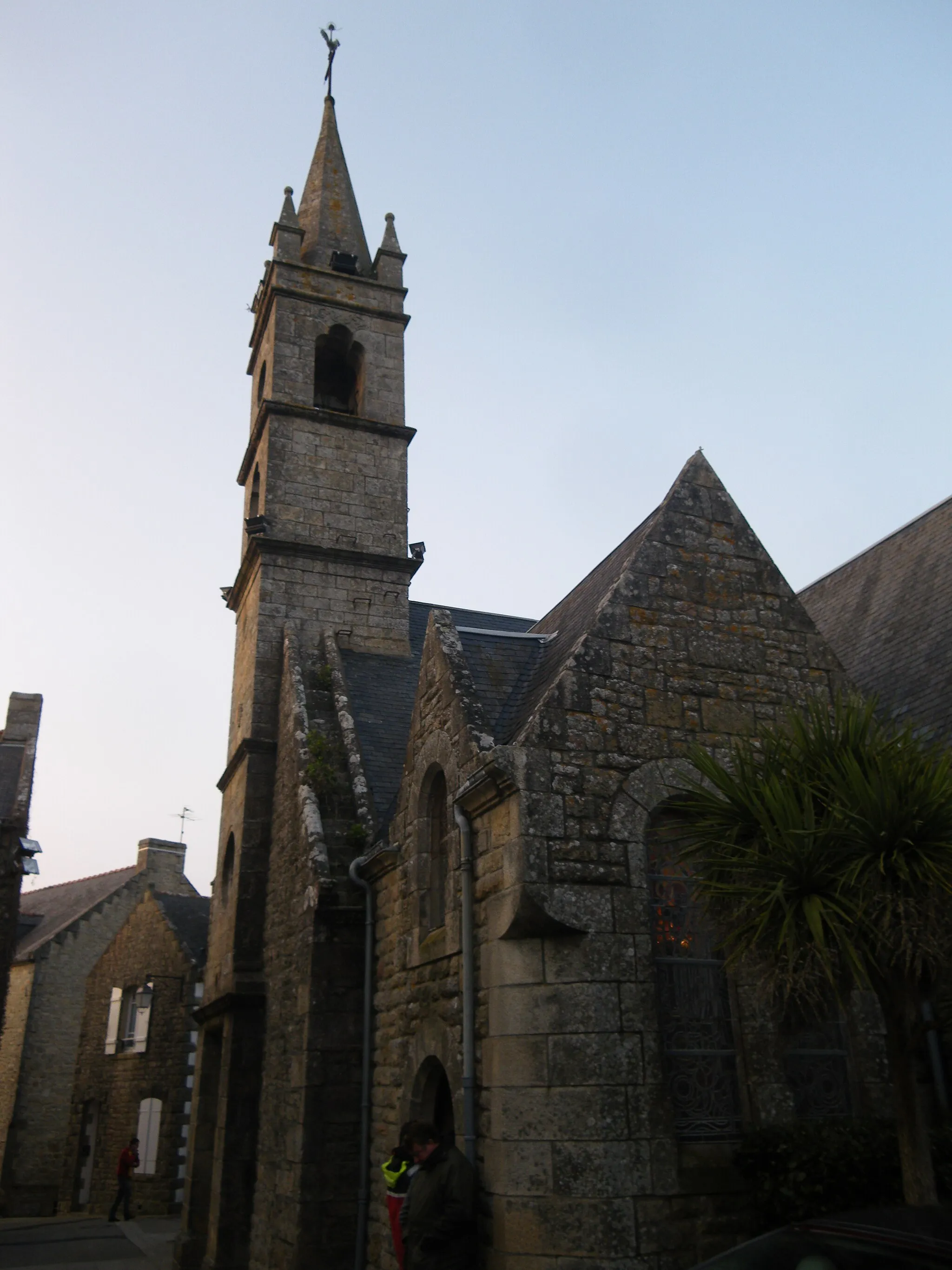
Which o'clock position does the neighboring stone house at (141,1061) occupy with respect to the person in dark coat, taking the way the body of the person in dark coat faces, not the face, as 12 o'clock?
The neighboring stone house is roughly at 4 o'clock from the person in dark coat.

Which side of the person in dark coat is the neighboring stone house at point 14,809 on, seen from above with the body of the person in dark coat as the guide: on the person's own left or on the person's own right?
on the person's own right

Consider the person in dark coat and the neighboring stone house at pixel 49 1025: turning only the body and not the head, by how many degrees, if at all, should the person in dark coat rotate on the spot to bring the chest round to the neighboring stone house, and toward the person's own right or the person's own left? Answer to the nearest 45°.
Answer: approximately 90° to the person's own right

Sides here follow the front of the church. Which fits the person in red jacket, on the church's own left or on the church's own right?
on the church's own right

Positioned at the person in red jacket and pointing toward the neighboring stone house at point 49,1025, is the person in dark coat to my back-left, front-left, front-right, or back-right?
back-left

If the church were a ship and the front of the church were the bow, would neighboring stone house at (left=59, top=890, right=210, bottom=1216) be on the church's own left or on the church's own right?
on the church's own right

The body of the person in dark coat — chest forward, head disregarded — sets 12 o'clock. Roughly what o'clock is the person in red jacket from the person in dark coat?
The person in red jacket is roughly at 4 o'clock from the person in dark coat.

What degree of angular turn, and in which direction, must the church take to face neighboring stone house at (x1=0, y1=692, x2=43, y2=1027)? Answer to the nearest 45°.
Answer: approximately 45° to its right

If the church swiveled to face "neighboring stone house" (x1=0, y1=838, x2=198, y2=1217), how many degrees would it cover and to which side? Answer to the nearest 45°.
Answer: approximately 45° to its right

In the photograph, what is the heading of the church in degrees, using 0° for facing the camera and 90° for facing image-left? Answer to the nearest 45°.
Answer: approximately 90°
